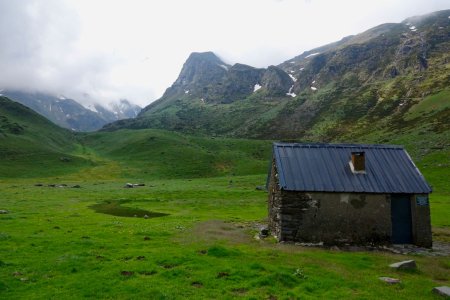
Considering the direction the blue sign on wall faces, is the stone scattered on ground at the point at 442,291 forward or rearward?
forward

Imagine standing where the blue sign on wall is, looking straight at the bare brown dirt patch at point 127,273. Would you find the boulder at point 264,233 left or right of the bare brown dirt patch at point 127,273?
right

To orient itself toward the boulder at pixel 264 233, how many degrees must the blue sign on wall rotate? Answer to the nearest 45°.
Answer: approximately 90° to its right

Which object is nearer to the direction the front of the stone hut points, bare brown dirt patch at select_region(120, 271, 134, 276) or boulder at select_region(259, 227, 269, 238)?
the bare brown dirt patch

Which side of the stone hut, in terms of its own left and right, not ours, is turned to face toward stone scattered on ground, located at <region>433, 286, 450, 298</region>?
front

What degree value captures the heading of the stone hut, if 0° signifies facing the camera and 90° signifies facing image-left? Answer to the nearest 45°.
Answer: approximately 0°

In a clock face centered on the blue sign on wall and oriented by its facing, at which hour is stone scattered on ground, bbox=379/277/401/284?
The stone scattered on ground is roughly at 12 o'clock from the blue sign on wall.
